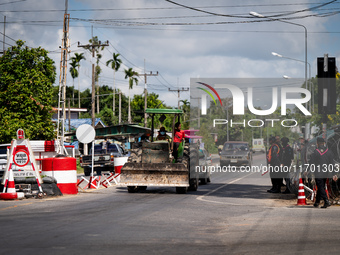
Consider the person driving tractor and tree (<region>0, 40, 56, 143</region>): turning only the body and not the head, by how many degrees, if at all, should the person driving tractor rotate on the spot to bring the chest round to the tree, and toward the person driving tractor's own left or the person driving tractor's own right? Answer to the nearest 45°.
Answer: approximately 135° to the person driving tractor's own right

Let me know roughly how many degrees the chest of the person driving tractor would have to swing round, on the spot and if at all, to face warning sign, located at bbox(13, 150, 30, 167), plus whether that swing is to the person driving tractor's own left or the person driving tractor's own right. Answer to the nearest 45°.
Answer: approximately 45° to the person driving tractor's own right

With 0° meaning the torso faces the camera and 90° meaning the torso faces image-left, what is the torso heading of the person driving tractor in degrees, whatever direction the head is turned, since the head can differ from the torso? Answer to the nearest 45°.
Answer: approximately 0°

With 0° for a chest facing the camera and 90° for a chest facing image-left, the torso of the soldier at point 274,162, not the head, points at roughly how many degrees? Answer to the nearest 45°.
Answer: approximately 90°
